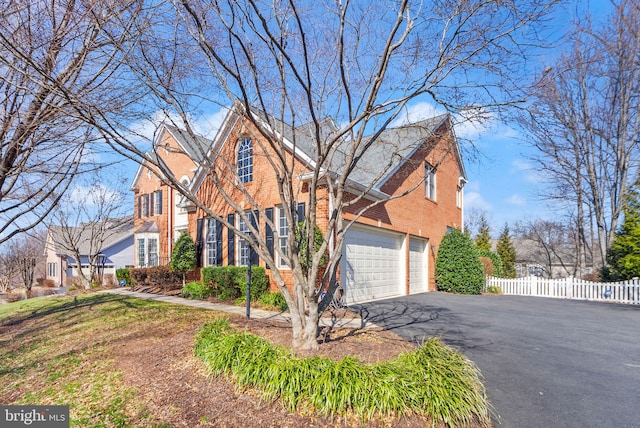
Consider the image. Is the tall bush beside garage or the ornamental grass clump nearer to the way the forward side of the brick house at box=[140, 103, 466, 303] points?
the ornamental grass clump

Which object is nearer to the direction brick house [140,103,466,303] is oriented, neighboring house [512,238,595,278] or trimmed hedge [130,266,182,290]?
the trimmed hedge

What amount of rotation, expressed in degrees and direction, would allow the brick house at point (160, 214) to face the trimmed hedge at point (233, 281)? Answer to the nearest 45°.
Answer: approximately 45° to its left
